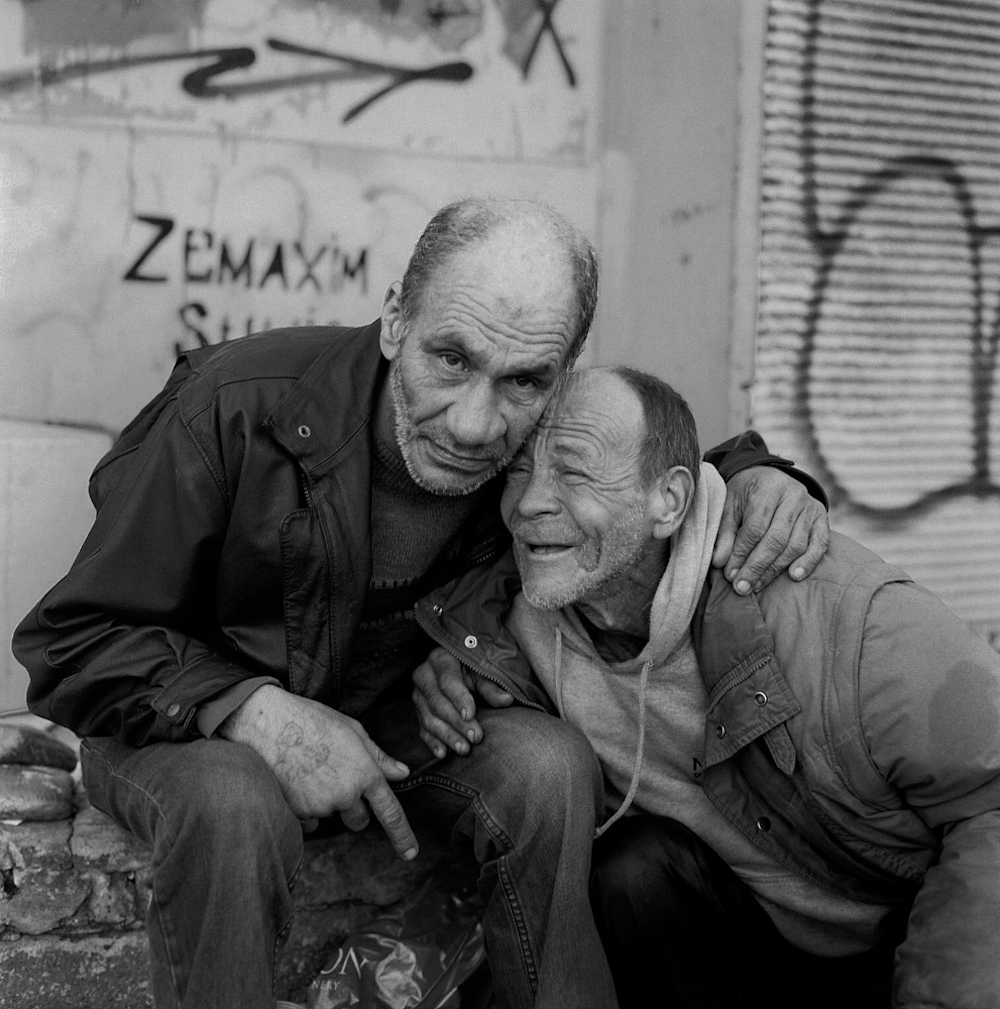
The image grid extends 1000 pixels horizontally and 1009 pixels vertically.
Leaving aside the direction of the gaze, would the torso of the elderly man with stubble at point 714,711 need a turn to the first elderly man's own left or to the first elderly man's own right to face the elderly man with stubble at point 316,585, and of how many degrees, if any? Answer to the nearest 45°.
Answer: approximately 45° to the first elderly man's own right

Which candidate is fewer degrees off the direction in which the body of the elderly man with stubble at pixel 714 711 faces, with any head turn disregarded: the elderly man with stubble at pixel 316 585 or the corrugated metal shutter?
the elderly man with stubble

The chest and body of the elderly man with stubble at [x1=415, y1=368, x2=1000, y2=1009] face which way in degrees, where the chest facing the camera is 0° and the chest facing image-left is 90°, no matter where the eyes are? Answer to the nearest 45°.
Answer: approximately 45°

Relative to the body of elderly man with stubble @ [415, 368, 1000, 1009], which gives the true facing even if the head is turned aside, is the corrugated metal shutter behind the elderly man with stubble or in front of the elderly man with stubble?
behind

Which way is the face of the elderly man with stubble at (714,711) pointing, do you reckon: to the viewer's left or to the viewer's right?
to the viewer's left
